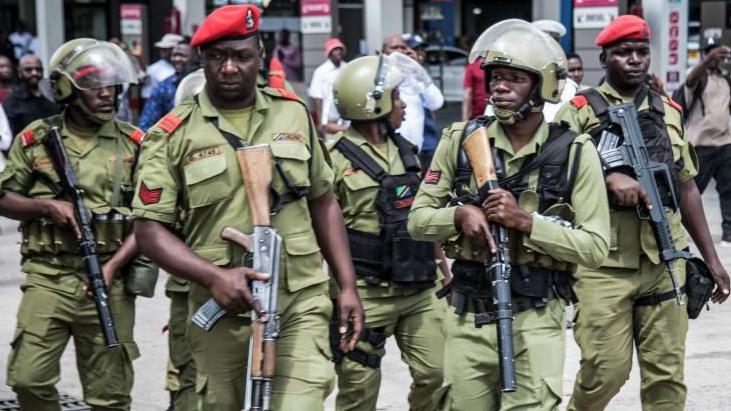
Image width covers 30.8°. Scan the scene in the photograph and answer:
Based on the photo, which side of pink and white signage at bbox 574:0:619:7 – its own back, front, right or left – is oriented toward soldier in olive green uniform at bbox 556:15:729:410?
front

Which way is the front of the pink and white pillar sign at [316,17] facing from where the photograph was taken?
facing the viewer

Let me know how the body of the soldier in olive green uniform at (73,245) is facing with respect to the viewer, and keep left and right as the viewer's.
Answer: facing the viewer and to the right of the viewer

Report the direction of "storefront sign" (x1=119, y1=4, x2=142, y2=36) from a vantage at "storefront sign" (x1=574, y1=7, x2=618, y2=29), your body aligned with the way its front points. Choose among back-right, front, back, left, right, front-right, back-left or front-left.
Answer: back-right

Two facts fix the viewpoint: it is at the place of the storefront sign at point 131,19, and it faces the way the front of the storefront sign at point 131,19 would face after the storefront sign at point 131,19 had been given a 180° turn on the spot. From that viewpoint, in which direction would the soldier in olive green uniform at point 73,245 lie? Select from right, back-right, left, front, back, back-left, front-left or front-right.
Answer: back

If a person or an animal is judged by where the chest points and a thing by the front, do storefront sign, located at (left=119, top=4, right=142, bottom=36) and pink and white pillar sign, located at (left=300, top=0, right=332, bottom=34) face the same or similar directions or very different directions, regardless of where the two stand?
same or similar directions

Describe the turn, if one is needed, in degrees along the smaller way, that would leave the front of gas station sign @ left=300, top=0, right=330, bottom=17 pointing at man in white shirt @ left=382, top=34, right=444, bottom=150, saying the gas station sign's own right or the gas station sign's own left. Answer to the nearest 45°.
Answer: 0° — it already faces them

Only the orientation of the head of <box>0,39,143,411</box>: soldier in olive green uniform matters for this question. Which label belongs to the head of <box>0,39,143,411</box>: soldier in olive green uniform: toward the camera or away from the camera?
toward the camera

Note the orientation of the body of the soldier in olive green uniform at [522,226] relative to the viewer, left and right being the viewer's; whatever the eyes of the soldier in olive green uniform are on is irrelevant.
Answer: facing the viewer and to the left of the viewer

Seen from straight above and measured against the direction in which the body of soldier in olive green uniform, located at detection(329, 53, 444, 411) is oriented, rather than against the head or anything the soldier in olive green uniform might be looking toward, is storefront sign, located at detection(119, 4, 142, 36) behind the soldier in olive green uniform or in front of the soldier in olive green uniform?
behind

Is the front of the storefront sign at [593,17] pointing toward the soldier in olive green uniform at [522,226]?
yes

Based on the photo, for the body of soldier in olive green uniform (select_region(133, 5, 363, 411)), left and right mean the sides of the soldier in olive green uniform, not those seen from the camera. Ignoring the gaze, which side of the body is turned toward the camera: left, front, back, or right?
front

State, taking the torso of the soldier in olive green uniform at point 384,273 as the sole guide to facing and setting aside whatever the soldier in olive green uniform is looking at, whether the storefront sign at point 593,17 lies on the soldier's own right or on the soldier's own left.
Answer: on the soldier's own left

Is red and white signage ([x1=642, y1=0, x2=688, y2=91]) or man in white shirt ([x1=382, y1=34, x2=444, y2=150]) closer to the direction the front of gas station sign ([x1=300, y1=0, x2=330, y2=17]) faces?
the man in white shirt

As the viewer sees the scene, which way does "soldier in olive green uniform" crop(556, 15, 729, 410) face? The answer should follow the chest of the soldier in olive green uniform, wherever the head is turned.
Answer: toward the camera

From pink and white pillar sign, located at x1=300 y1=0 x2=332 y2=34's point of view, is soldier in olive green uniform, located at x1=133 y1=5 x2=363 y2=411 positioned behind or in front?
in front
